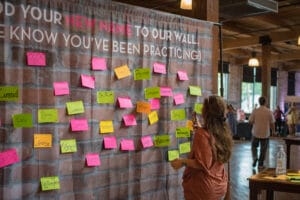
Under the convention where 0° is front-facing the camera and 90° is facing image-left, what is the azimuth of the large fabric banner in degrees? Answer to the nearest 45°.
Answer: approximately 315°

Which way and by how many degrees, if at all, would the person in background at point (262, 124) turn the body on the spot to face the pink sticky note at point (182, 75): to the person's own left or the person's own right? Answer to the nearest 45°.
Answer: approximately 180°

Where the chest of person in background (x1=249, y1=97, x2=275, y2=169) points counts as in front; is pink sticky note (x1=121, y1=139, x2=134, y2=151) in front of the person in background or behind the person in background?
behind

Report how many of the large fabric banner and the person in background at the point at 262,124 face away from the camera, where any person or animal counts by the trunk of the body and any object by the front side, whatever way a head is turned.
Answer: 1

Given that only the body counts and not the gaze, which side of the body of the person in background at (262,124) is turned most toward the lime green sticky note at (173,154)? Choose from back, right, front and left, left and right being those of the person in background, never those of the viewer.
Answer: back

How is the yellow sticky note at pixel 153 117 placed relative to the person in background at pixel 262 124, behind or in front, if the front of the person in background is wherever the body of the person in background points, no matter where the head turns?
behind

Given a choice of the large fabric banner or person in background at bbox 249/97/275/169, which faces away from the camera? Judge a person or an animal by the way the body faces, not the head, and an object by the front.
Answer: the person in background

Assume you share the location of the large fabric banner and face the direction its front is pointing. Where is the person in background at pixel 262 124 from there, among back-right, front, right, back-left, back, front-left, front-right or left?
left

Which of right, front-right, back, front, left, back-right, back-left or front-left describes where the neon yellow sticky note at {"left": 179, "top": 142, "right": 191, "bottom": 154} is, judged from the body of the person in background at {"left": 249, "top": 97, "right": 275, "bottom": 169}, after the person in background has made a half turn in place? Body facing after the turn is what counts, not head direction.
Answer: front

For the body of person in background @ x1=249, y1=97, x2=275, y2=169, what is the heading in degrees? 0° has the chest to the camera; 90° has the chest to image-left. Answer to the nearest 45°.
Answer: approximately 180°
